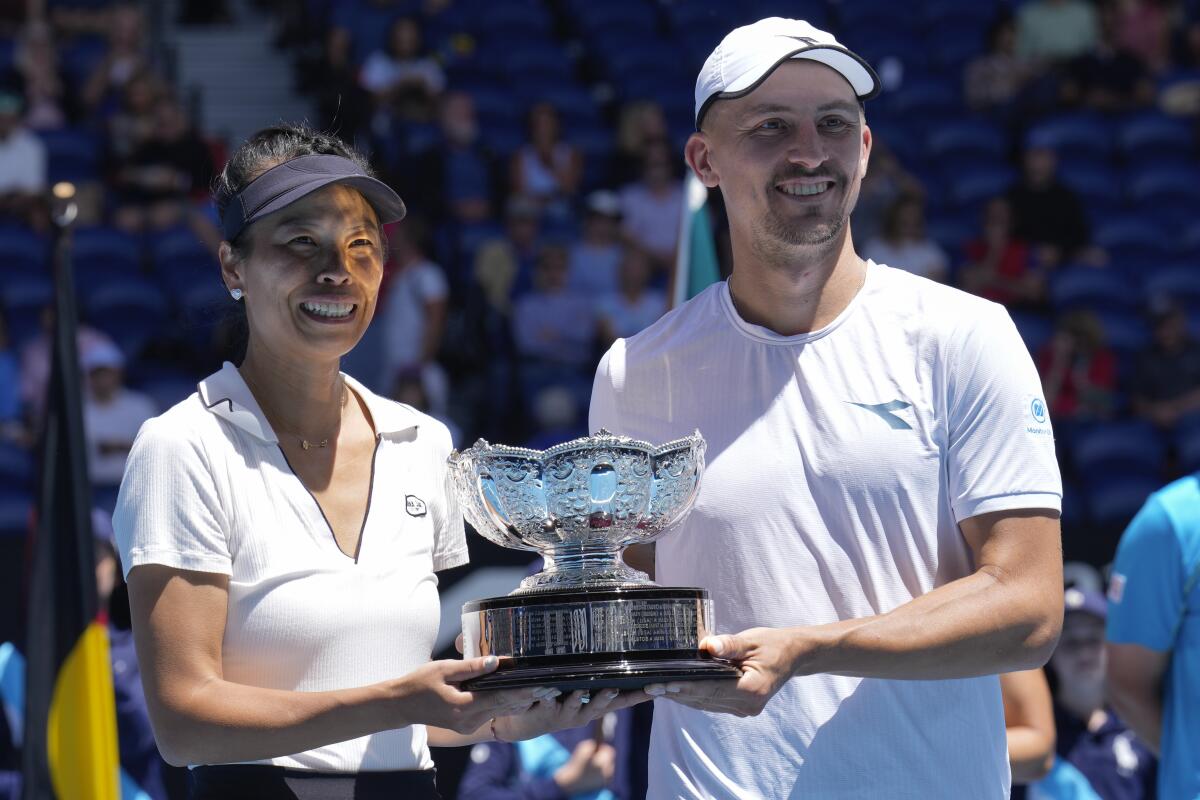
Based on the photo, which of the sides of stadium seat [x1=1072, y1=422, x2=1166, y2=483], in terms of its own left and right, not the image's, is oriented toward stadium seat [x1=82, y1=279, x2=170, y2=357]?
right

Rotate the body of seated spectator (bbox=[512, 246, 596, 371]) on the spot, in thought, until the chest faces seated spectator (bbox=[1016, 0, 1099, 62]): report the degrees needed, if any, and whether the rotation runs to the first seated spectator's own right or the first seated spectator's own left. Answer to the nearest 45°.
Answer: approximately 135° to the first seated spectator's own left

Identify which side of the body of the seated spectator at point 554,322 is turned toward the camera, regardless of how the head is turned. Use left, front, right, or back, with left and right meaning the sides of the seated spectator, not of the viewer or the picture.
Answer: front

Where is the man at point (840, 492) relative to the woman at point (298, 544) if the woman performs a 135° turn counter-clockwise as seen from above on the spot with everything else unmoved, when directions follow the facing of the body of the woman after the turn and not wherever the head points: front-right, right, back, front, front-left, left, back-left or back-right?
right

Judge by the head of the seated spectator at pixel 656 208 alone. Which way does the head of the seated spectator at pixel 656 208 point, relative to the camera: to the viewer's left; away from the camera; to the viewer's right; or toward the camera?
toward the camera

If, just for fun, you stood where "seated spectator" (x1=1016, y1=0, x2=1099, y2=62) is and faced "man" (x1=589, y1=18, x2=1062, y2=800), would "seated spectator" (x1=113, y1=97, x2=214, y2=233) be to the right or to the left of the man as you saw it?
right

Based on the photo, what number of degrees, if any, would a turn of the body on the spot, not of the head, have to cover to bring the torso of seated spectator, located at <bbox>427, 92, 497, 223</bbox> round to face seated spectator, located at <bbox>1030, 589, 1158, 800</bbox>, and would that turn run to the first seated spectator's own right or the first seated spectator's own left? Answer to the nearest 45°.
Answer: approximately 45° to the first seated spectator's own left

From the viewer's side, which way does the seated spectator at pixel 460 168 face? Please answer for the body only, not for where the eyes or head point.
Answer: toward the camera

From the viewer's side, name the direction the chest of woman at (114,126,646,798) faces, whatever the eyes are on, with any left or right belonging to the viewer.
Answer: facing the viewer and to the right of the viewer

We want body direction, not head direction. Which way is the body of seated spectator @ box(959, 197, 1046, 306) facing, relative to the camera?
toward the camera

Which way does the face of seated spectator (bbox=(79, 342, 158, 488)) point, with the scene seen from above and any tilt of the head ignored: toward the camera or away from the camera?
toward the camera

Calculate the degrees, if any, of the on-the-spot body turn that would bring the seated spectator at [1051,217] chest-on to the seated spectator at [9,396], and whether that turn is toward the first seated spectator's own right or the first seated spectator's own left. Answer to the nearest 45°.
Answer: approximately 45° to the first seated spectator's own right

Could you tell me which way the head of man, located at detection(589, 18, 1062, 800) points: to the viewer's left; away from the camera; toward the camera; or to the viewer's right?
toward the camera
